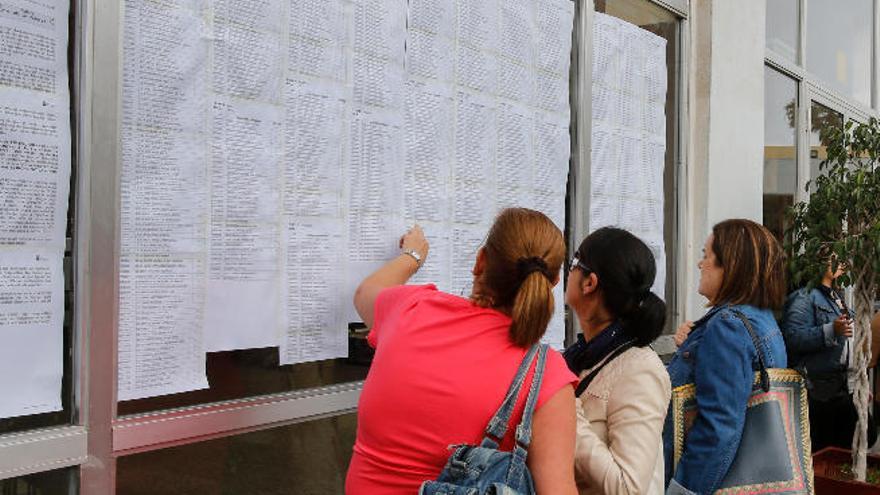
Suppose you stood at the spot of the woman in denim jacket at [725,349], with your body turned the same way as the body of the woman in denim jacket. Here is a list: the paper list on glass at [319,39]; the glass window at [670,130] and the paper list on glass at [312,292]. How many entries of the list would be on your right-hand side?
1

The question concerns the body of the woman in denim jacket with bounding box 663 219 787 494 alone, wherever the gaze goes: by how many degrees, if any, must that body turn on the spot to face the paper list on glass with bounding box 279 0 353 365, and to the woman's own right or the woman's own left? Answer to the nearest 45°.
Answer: approximately 45° to the woman's own left

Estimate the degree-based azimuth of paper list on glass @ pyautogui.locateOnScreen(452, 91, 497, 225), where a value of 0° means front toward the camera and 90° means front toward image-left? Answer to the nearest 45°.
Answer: approximately 315°

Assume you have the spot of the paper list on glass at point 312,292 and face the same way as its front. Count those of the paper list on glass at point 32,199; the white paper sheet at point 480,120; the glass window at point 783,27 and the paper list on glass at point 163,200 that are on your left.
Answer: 2

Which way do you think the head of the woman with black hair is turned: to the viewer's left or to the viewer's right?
to the viewer's left

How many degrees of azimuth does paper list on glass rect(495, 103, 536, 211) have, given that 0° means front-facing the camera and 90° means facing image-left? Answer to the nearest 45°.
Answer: approximately 315°

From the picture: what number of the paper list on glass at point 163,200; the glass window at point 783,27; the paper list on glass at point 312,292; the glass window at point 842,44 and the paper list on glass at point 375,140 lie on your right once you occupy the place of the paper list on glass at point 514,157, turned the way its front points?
3

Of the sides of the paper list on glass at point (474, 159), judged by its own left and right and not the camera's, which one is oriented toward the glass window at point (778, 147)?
left

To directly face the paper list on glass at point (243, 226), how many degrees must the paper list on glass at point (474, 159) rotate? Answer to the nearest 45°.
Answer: approximately 90° to its right

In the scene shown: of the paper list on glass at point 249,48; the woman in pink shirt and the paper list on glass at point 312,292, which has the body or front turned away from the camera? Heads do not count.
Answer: the woman in pink shirt

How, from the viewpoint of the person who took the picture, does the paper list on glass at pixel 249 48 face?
facing the viewer and to the right of the viewer

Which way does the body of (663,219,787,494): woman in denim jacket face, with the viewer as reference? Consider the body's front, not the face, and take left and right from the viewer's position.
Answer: facing to the left of the viewer

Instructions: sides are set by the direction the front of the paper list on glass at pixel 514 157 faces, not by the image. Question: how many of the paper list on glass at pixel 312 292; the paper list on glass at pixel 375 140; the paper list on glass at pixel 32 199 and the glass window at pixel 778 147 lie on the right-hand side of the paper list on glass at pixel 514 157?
3
